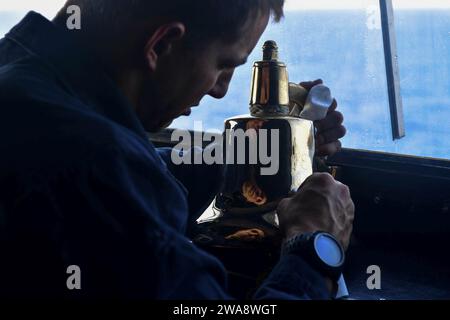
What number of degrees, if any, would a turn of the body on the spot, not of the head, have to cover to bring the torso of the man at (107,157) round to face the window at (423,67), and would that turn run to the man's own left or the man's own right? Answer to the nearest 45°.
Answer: approximately 45° to the man's own left

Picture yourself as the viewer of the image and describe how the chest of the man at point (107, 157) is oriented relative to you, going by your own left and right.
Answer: facing to the right of the viewer

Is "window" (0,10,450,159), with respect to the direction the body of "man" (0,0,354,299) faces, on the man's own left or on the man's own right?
on the man's own left
